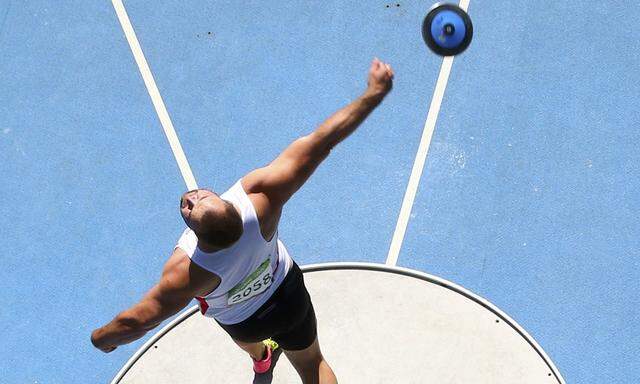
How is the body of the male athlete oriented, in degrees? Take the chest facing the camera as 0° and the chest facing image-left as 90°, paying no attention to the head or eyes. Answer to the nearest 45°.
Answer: approximately 135°
